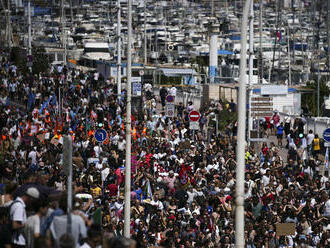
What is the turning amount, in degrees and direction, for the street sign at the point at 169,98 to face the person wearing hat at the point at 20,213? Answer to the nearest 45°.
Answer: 0° — it already faces them

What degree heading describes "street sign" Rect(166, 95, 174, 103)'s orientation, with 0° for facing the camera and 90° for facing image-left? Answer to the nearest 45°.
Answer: approximately 0°

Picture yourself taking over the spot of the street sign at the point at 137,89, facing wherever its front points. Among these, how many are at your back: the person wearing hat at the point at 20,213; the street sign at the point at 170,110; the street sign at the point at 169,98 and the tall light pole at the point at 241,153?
0

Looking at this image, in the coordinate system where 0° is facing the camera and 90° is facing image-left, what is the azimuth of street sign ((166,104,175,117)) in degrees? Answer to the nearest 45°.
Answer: approximately 0°

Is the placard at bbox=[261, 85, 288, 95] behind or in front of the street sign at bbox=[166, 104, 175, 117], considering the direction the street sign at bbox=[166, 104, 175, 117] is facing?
behind

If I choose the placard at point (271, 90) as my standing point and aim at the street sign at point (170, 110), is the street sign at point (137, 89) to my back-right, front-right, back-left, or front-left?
front-right

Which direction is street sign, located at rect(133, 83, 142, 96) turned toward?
toward the camera

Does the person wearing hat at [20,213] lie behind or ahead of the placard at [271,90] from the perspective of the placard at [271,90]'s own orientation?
ahead

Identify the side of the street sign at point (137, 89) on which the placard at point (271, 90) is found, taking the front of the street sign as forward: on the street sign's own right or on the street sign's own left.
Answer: on the street sign's own left

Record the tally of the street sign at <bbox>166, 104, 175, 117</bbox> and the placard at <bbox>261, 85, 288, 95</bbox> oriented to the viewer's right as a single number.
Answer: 0

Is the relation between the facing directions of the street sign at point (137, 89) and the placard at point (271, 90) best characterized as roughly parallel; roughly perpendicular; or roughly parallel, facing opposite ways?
roughly parallel

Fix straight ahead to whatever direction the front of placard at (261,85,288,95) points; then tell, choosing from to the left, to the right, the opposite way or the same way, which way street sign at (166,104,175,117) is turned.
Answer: the same way

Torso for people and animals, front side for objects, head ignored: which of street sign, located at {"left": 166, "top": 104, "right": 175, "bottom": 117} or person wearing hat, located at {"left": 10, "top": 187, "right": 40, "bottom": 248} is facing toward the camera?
the street sign

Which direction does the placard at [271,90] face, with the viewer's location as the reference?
facing the viewer
